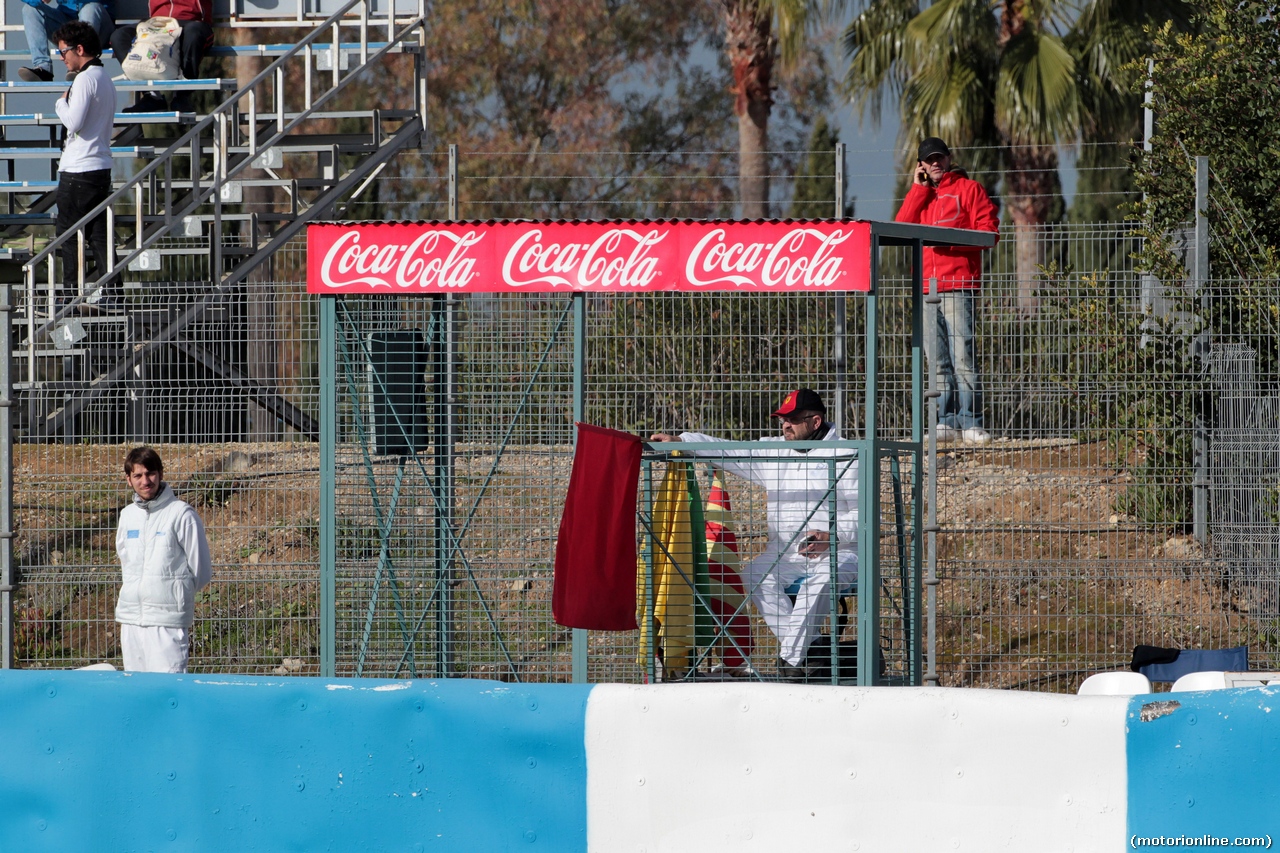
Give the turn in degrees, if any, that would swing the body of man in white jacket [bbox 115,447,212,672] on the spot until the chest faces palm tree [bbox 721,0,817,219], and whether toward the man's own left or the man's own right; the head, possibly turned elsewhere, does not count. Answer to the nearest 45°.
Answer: approximately 180°

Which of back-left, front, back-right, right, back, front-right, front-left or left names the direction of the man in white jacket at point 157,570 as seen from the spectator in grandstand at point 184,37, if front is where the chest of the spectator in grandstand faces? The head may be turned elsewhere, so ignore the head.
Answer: front-left

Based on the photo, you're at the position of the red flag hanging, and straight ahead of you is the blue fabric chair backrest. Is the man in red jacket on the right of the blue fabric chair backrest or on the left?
left

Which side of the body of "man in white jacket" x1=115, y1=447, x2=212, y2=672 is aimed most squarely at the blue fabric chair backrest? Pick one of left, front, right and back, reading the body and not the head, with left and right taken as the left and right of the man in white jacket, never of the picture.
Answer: left

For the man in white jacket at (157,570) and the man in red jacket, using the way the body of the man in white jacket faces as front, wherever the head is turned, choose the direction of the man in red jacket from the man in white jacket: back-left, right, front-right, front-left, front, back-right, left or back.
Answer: back-left

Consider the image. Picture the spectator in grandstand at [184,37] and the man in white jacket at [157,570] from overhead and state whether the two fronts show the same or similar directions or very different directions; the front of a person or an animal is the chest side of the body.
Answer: same or similar directions

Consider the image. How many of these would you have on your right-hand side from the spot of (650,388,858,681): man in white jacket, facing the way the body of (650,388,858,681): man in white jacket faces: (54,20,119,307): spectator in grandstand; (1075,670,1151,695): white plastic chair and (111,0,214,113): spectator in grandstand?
2

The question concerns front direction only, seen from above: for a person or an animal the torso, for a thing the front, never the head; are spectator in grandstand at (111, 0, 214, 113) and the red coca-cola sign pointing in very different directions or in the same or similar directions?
same or similar directions

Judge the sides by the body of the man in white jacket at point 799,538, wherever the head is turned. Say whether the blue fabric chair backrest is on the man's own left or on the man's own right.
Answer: on the man's own left

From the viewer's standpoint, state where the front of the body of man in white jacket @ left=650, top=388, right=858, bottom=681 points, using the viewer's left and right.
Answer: facing the viewer and to the left of the viewer

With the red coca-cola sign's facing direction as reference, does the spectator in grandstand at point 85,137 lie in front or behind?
behind

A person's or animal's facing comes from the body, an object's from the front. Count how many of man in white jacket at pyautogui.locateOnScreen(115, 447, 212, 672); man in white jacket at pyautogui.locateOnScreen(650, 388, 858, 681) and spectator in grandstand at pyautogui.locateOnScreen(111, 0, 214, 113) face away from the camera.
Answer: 0

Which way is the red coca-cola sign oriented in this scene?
toward the camera

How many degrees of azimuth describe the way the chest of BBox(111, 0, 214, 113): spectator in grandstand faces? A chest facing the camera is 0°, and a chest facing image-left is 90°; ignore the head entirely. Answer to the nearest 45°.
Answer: approximately 45°

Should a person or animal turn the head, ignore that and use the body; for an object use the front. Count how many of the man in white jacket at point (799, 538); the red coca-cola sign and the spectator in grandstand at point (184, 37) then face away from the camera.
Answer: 0
